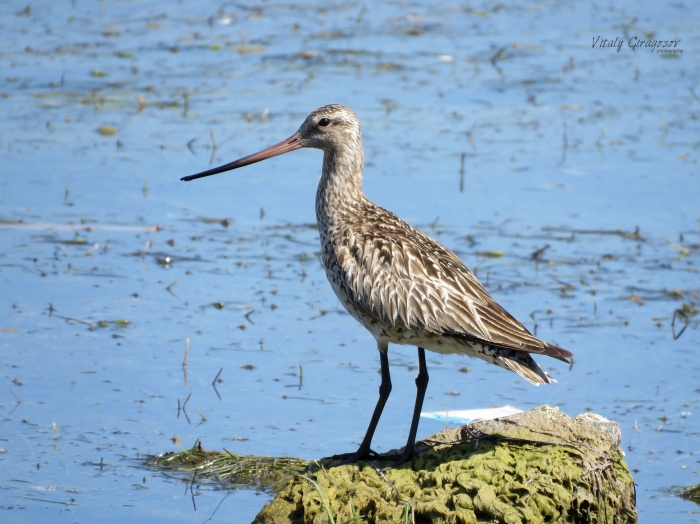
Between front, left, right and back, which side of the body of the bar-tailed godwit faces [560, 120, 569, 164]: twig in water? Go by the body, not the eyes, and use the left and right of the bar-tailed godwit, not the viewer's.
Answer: right

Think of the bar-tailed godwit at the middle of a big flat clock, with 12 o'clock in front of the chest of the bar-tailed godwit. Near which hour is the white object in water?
The white object in water is roughly at 4 o'clock from the bar-tailed godwit.

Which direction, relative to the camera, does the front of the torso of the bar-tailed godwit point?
to the viewer's left
